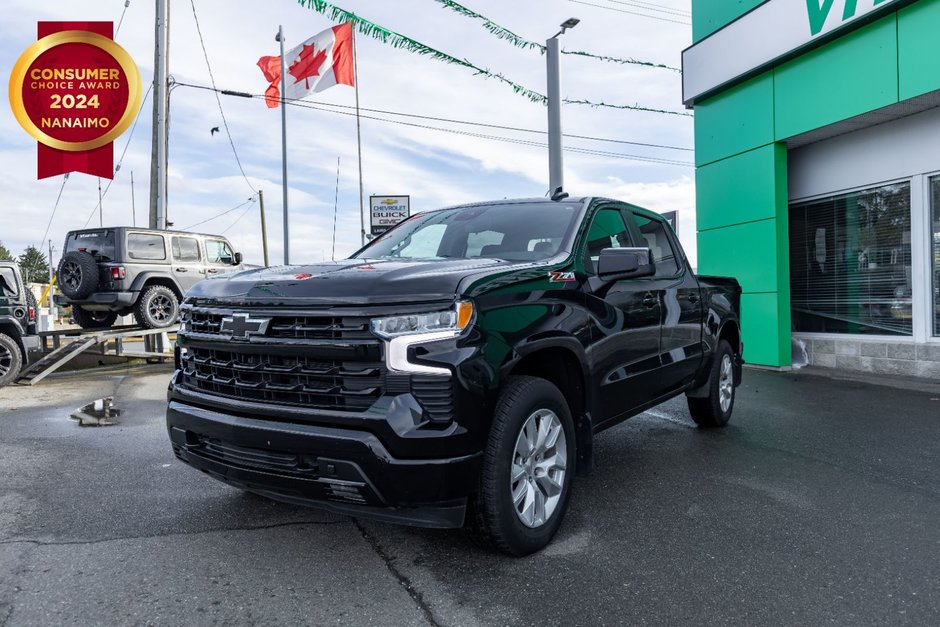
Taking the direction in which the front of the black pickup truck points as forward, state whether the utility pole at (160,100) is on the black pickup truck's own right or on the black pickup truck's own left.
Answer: on the black pickup truck's own right

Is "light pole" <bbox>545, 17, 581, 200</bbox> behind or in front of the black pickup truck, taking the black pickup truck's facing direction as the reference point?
behind

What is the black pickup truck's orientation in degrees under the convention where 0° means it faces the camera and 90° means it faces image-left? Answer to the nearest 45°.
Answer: approximately 45°

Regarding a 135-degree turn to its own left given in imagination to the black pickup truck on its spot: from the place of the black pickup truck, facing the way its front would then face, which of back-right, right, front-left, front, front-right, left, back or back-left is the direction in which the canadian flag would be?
left

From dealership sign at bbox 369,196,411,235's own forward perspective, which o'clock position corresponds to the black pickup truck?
The black pickup truck is roughly at 12 o'clock from the dealership sign.

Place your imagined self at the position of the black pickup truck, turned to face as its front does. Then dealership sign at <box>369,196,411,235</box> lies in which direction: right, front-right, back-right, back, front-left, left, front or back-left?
back-right

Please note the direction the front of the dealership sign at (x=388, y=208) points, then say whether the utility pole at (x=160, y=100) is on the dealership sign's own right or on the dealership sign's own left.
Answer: on the dealership sign's own right

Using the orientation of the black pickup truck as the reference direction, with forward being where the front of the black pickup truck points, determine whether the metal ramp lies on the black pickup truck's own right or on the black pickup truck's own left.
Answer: on the black pickup truck's own right
